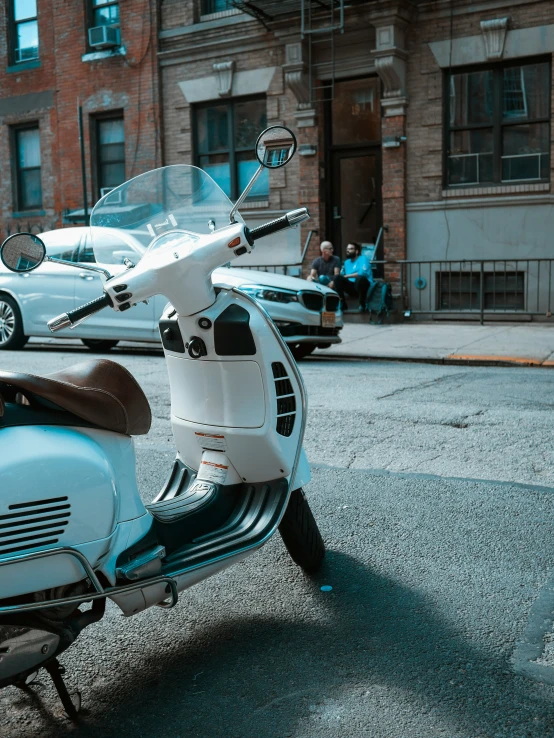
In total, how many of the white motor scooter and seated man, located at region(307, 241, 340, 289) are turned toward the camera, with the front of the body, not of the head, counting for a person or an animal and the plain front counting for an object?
1

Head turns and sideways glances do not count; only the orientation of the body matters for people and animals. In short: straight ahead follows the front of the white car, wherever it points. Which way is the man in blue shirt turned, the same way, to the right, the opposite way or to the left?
to the right

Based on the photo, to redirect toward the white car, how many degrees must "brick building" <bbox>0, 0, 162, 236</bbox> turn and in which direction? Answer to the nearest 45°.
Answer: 0° — it already faces it

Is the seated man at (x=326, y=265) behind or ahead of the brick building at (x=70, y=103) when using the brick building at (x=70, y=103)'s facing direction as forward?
ahead

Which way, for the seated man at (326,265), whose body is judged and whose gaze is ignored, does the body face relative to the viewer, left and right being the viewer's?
facing the viewer

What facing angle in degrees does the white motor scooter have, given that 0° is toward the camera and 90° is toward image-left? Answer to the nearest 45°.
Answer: approximately 225°

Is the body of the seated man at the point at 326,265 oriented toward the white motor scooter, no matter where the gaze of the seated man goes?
yes

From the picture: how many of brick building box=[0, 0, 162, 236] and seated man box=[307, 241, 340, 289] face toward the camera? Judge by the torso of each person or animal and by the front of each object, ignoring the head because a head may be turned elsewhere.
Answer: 2

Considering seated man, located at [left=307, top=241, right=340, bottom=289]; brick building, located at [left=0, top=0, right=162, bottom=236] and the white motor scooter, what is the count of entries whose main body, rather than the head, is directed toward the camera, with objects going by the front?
2

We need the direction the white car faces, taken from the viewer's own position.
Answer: facing the viewer and to the right of the viewer

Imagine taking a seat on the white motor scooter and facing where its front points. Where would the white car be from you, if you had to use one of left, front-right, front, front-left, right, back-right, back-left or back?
front-left

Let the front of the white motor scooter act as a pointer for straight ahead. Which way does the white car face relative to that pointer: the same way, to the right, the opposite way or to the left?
to the right
